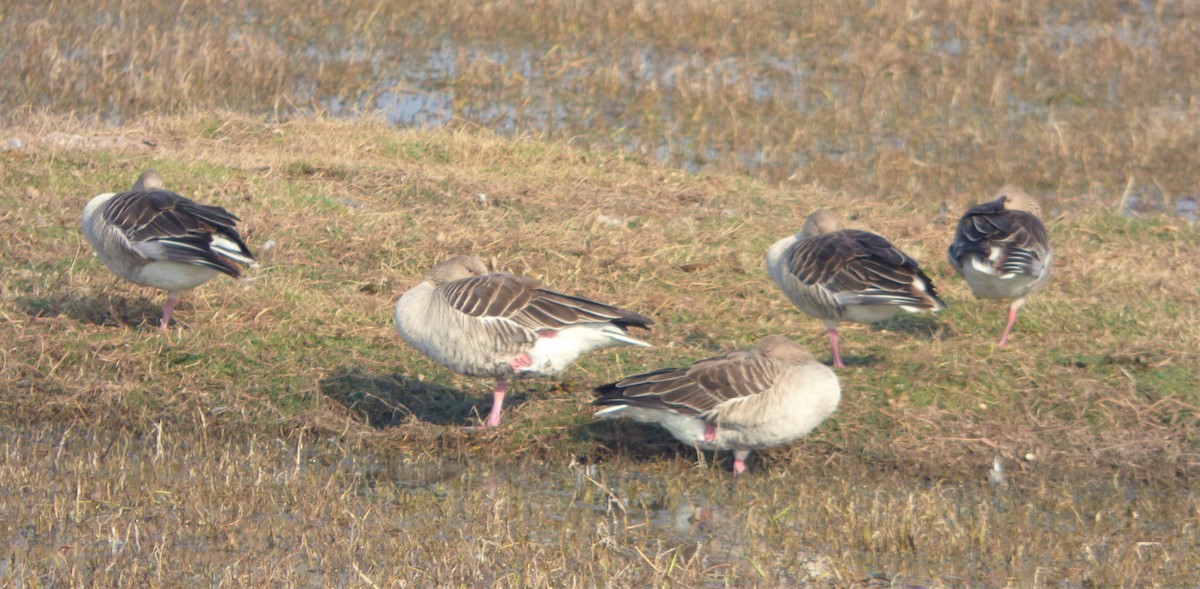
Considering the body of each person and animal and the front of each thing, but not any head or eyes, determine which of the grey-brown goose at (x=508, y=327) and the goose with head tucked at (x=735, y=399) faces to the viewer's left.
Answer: the grey-brown goose

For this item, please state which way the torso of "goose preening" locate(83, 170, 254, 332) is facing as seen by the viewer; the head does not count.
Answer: to the viewer's left

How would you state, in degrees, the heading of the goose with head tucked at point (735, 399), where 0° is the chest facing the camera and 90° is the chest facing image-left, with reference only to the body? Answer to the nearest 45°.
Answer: approximately 270°

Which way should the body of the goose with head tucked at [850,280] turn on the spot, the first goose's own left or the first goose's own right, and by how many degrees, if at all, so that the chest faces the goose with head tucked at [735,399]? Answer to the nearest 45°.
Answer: approximately 90° to the first goose's own left

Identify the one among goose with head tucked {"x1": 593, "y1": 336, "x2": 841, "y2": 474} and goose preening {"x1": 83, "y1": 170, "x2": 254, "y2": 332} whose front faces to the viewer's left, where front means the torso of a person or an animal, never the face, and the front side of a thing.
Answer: the goose preening

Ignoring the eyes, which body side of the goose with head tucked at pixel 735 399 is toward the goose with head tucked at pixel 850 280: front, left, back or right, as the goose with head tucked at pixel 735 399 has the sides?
left

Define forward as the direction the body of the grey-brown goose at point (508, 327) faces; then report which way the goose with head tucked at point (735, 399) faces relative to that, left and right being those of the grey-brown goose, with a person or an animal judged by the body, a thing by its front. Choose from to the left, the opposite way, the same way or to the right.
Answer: the opposite way

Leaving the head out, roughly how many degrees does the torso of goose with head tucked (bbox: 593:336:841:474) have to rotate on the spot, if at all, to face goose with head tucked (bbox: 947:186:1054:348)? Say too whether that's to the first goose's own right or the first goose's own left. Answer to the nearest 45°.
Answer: approximately 45° to the first goose's own left

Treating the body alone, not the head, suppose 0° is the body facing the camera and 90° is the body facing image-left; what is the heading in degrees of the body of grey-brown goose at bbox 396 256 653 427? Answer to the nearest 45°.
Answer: approximately 90°

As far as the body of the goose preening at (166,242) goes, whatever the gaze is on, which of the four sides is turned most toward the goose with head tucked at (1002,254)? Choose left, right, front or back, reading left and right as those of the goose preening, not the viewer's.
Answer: back

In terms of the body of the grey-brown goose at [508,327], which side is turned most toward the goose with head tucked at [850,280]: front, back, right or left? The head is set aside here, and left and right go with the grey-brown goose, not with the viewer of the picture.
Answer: back

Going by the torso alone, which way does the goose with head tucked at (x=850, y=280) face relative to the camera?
to the viewer's left
